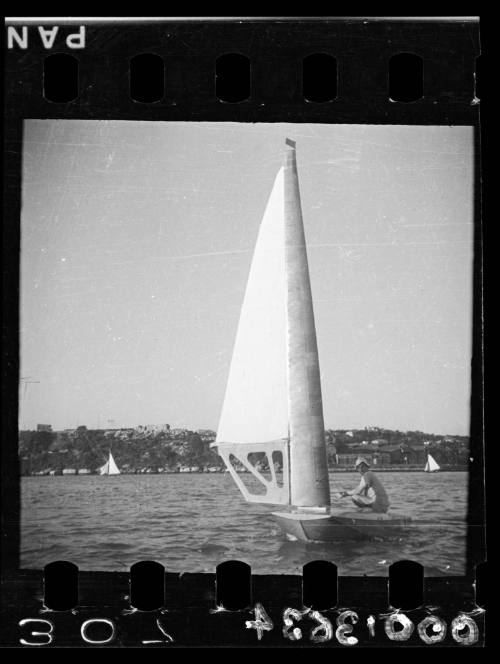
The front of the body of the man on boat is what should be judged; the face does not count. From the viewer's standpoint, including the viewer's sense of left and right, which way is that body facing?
facing to the left of the viewer
